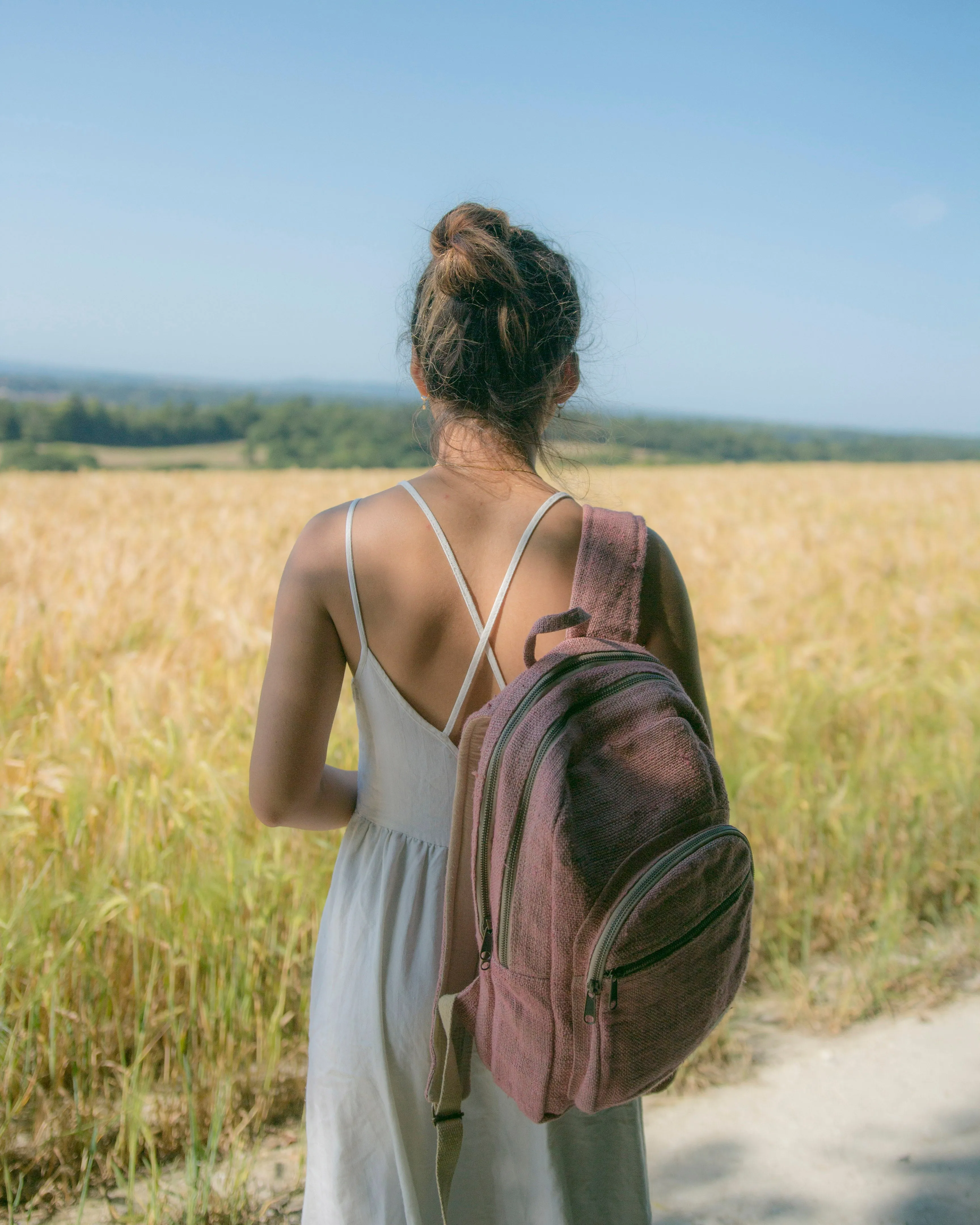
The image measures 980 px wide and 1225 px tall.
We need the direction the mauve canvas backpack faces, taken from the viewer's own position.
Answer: facing the viewer and to the right of the viewer
